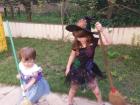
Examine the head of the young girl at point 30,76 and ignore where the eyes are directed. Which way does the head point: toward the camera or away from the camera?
toward the camera

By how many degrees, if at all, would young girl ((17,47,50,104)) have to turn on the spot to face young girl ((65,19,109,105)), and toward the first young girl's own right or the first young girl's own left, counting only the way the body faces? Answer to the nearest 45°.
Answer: approximately 135° to the first young girl's own left

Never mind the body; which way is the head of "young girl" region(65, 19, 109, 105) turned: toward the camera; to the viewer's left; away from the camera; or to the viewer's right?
toward the camera
